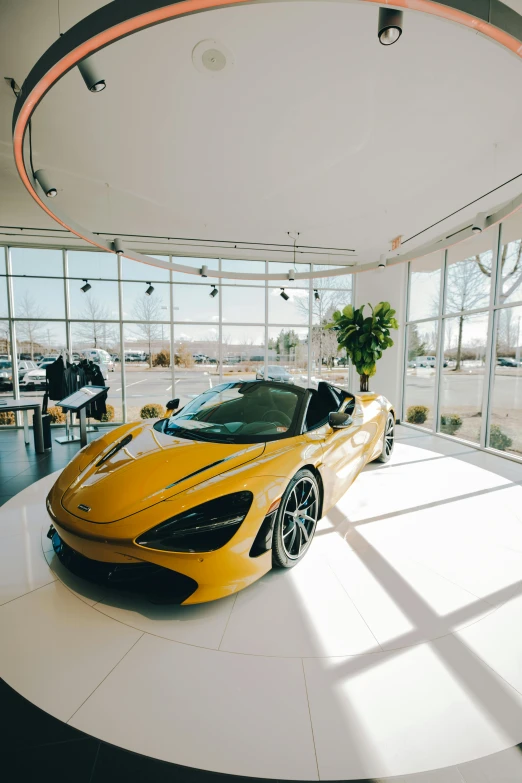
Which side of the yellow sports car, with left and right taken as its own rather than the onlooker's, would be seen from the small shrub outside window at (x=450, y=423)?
back

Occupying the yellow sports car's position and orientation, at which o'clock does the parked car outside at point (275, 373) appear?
The parked car outside is roughly at 5 o'clock from the yellow sports car.

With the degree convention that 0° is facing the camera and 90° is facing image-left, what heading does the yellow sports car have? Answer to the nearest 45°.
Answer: approximately 45°

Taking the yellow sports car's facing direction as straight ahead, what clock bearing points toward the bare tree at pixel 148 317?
The bare tree is roughly at 4 o'clock from the yellow sports car.

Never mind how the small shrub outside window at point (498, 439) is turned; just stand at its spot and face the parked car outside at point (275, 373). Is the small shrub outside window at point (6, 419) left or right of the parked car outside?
left

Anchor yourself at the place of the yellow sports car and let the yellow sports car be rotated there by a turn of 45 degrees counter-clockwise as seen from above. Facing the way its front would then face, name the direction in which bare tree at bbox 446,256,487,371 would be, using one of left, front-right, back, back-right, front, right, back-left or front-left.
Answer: back-left

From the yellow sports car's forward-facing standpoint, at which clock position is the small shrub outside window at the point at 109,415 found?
The small shrub outside window is roughly at 4 o'clock from the yellow sports car.

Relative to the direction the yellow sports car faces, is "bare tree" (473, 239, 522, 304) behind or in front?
behind

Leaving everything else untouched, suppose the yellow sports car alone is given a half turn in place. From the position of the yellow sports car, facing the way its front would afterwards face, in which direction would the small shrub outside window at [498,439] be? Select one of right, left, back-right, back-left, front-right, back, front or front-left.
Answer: front

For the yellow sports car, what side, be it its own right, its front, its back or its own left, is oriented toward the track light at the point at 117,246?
right

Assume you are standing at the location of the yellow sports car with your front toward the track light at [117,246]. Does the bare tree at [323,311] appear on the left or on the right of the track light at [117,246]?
right

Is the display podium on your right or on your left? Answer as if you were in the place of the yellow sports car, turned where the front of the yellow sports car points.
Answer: on your right
